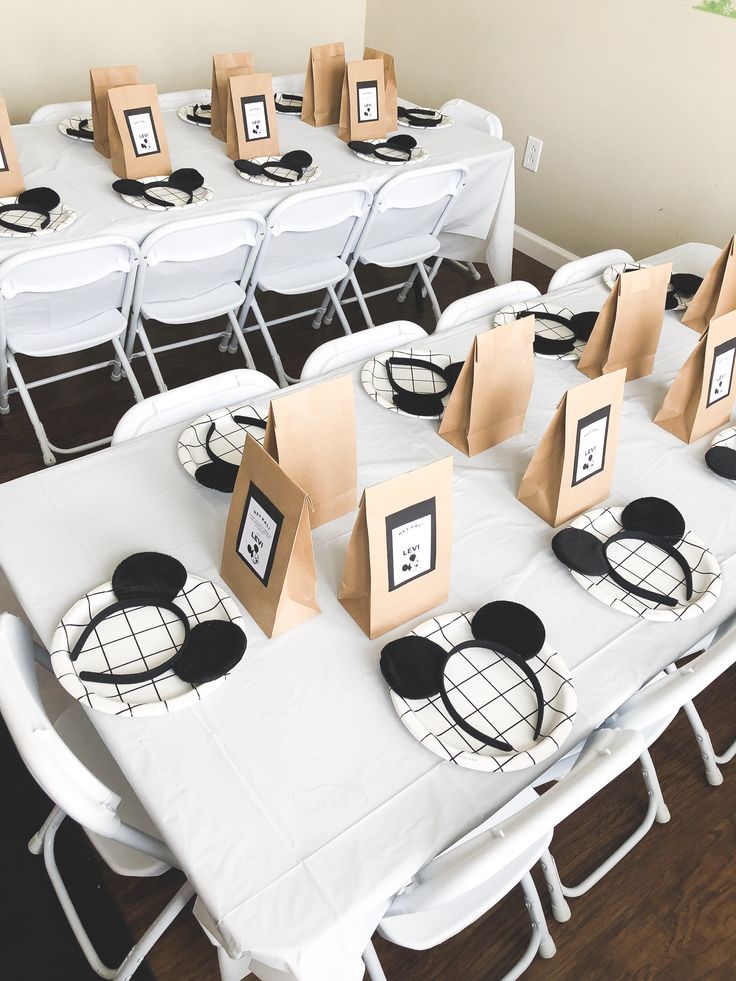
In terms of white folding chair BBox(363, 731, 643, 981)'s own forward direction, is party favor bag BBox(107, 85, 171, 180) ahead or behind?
ahead

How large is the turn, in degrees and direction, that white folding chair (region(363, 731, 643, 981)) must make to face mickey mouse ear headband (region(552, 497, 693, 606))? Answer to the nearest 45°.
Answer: approximately 45° to its right

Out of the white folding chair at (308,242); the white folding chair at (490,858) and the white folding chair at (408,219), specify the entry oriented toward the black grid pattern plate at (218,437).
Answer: the white folding chair at (490,858)

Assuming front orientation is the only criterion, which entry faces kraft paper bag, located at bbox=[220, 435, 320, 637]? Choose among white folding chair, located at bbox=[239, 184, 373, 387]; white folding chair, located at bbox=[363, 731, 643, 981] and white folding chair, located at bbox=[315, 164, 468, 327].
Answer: white folding chair, located at bbox=[363, 731, 643, 981]

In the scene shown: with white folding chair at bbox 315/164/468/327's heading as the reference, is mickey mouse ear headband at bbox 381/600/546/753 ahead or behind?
behind

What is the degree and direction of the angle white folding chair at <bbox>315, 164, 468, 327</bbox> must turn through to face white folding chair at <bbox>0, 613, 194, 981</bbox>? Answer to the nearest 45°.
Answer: approximately 135° to its left

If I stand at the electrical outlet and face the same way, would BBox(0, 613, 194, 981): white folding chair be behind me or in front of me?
in front

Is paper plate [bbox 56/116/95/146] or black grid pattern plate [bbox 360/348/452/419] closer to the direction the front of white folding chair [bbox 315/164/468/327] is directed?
the paper plate

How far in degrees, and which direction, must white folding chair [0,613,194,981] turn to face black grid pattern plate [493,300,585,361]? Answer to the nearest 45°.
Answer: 0° — it already faces it

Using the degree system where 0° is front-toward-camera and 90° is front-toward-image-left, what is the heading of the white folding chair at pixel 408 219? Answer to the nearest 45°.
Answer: approximately 135°

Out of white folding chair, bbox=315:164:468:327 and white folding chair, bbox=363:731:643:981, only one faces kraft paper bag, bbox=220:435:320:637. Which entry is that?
white folding chair, bbox=363:731:643:981

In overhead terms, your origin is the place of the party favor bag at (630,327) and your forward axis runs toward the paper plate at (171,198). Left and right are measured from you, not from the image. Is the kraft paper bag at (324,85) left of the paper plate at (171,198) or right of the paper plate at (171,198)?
right

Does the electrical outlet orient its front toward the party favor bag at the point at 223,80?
yes

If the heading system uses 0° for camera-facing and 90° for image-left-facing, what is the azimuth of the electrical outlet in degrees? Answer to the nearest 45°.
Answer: approximately 45°
